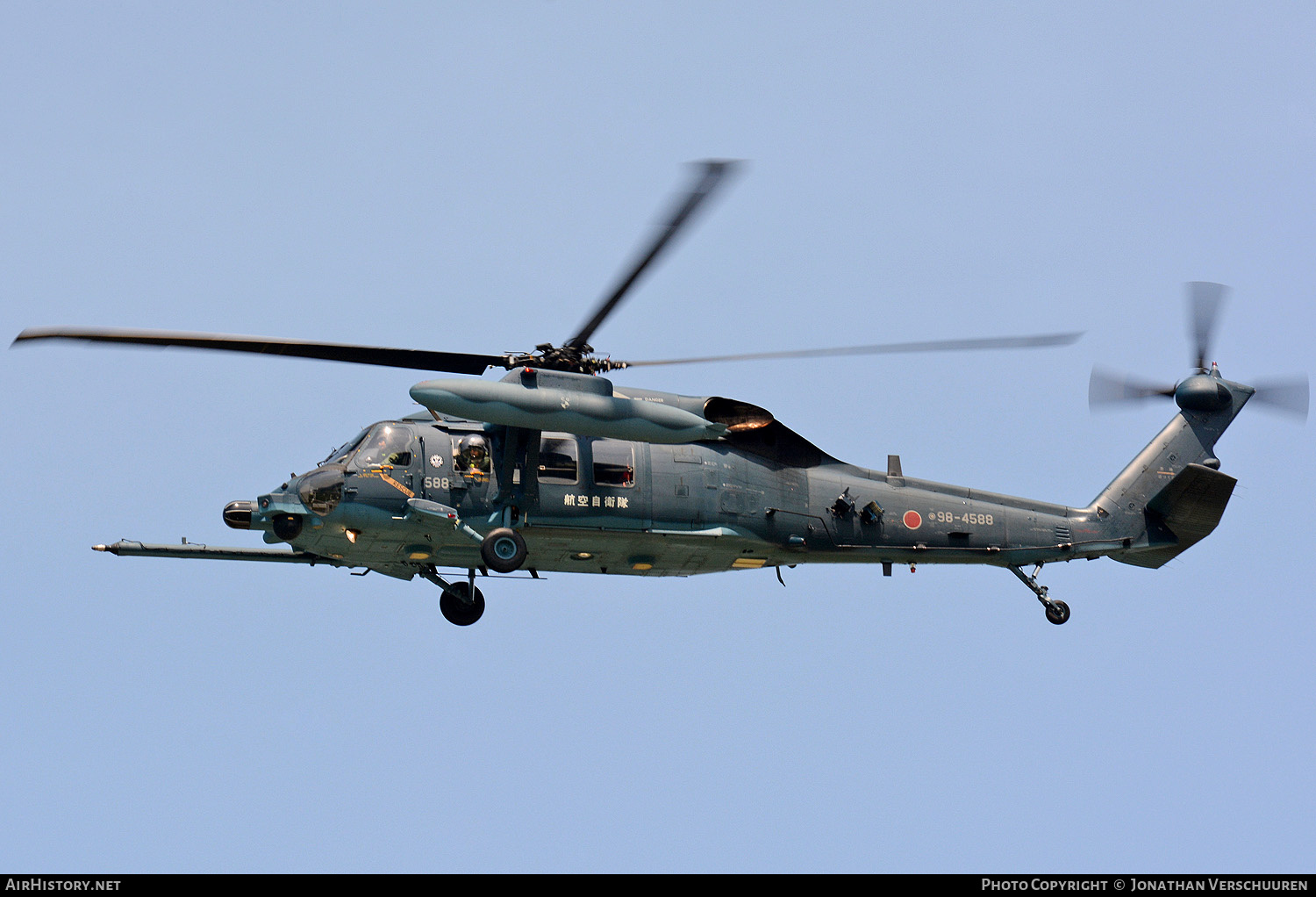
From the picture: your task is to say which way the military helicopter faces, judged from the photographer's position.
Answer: facing to the left of the viewer
